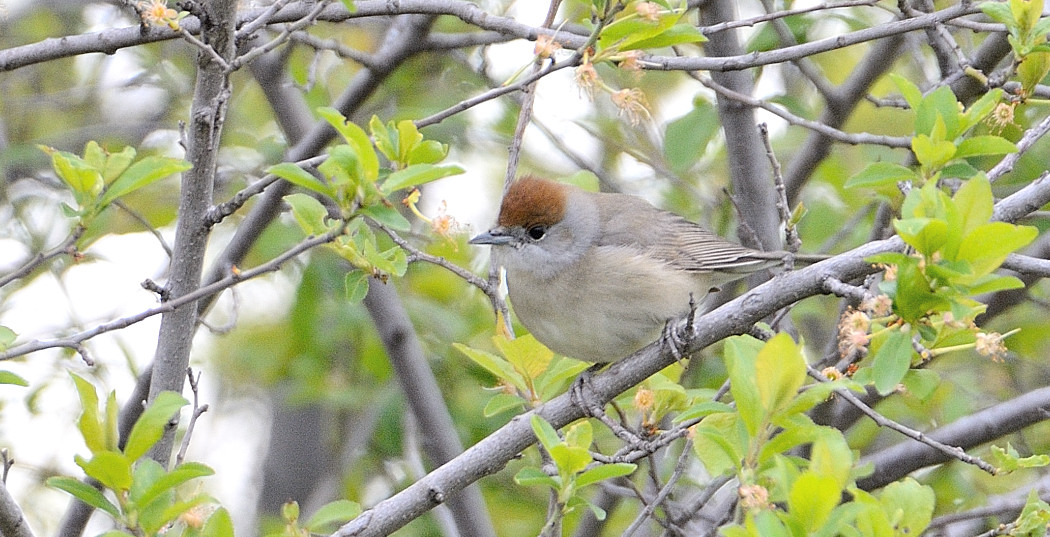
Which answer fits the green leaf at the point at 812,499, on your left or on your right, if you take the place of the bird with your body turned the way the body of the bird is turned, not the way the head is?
on your left

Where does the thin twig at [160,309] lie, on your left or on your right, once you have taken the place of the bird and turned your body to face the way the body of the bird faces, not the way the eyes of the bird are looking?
on your right

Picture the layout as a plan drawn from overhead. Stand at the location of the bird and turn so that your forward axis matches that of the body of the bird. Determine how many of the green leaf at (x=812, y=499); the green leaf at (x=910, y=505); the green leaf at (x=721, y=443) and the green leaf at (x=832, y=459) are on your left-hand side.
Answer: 4

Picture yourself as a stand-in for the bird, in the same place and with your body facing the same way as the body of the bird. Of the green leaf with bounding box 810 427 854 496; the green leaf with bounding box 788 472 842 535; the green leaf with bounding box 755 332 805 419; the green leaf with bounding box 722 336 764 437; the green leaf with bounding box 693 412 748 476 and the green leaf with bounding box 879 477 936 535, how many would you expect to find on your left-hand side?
6

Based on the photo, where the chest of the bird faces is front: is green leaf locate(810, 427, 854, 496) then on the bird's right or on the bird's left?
on the bird's left

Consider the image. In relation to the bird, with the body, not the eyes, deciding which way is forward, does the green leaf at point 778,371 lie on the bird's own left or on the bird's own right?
on the bird's own left

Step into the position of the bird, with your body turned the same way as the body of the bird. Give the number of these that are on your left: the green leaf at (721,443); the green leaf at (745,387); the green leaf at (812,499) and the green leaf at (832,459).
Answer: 4

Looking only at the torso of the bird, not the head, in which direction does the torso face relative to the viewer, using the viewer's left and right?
facing to the left of the viewer

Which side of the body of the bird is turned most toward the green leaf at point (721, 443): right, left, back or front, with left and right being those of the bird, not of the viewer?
left

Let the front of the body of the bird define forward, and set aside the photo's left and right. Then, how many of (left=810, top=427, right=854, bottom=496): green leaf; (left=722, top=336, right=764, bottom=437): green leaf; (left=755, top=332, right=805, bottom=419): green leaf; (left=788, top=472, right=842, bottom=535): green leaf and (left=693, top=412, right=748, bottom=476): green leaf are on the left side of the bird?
5
